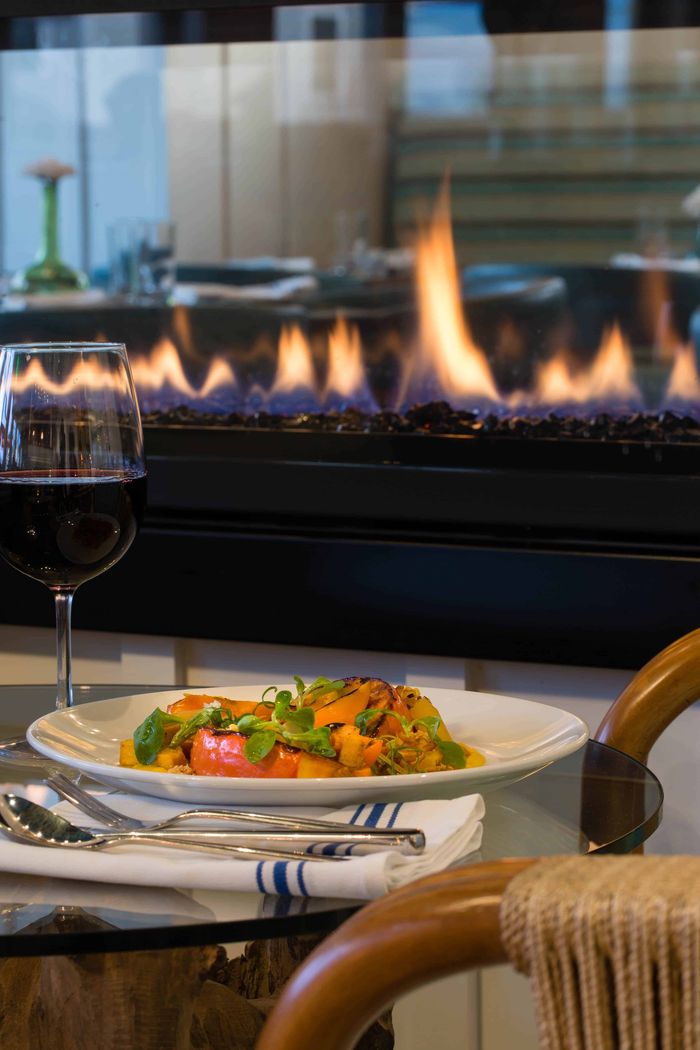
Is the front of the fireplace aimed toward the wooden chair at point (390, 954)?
yes

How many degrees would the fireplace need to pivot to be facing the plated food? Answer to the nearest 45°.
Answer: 0° — it already faces it

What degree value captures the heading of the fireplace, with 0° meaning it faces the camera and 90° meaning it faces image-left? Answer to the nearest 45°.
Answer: approximately 0°

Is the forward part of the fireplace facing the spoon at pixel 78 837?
yes

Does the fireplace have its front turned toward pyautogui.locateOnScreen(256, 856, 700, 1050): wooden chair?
yes

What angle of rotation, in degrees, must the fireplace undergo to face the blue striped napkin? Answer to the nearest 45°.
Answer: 0° — it already faces it

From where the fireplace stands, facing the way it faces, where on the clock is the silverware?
The silverware is roughly at 12 o'clock from the fireplace.

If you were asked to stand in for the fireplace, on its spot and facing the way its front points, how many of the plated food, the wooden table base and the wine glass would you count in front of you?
3

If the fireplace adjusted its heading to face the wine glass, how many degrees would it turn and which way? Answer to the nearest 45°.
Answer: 0° — it already faces it
